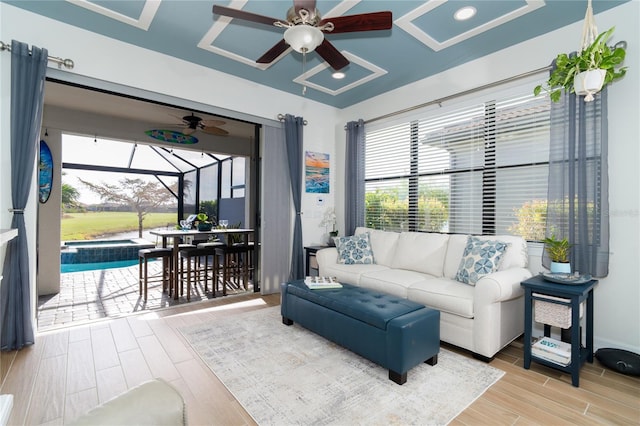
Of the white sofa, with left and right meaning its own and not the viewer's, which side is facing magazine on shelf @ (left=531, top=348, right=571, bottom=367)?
left

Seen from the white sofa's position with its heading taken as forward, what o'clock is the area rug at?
The area rug is roughly at 12 o'clock from the white sofa.

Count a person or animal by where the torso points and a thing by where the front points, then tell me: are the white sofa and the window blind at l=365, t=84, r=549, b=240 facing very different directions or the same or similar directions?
same or similar directions

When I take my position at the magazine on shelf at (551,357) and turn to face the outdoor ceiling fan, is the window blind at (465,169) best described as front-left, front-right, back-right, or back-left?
front-right

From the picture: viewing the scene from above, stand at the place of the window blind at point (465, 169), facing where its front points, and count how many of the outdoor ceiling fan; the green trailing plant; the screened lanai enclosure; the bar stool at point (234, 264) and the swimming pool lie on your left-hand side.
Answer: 1

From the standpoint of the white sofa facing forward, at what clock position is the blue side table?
The blue side table is roughly at 8 o'clock from the white sofa.

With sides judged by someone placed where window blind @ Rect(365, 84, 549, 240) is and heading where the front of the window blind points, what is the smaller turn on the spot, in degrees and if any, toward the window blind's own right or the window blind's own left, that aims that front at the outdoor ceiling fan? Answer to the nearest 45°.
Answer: approximately 45° to the window blind's own right

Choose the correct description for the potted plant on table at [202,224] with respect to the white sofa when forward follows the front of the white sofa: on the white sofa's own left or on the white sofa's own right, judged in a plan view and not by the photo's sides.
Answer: on the white sofa's own right

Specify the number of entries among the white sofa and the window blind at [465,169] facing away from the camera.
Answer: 0

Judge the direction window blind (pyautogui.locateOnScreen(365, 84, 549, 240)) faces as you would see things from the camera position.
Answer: facing the viewer and to the left of the viewer

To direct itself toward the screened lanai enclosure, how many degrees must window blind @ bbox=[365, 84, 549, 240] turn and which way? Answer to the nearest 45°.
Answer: approximately 45° to its right

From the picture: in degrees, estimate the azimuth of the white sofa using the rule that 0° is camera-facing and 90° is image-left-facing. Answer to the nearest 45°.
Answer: approximately 45°

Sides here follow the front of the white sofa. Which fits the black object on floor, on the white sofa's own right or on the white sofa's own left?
on the white sofa's own left

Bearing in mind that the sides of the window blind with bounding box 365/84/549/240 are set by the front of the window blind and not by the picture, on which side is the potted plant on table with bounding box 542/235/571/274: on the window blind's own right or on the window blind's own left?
on the window blind's own left
